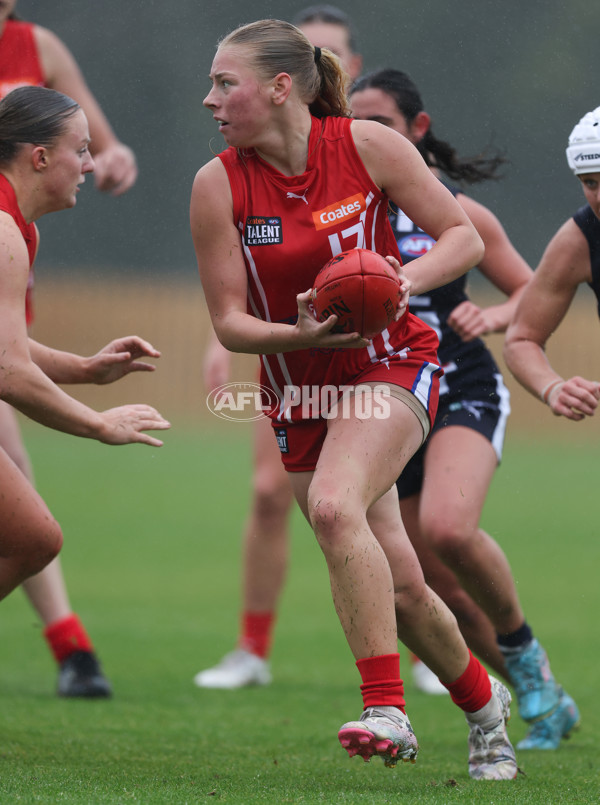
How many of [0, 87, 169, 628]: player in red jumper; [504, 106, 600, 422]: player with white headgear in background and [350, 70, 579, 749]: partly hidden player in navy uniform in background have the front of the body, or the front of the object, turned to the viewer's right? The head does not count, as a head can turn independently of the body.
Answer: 1

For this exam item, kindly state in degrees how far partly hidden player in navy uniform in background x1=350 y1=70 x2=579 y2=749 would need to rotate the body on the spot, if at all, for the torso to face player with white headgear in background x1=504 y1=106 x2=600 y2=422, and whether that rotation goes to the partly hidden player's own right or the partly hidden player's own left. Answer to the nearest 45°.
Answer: approximately 90° to the partly hidden player's own left

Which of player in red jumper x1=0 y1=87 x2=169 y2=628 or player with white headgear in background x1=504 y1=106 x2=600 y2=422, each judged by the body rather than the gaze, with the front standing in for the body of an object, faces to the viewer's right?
the player in red jumper

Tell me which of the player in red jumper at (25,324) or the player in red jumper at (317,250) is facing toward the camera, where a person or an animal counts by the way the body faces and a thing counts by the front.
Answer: the player in red jumper at (317,250)

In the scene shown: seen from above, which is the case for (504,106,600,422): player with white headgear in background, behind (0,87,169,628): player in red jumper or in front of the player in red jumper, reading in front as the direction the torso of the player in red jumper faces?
in front

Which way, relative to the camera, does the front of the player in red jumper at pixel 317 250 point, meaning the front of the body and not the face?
toward the camera

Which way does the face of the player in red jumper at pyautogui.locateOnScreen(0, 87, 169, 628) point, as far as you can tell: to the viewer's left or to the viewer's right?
to the viewer's right

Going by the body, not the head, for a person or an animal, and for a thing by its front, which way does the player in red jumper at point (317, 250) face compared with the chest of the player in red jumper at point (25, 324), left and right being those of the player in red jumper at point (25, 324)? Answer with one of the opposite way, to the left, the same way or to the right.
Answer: to the right

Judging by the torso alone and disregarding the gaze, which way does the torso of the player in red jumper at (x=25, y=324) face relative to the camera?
to the viewer's right

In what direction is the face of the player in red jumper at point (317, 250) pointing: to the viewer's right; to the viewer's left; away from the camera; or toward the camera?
to the viewer's left

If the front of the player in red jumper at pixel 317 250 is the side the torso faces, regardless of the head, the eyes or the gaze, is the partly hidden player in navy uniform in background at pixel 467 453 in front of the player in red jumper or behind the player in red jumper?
behind

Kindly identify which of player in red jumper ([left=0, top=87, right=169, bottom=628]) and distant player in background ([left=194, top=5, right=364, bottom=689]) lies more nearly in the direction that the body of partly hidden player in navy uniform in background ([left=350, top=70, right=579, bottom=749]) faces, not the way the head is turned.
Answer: the player in red jumper

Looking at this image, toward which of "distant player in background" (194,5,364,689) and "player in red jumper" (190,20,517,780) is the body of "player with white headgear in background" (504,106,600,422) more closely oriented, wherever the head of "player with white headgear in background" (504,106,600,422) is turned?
the player in red jumper

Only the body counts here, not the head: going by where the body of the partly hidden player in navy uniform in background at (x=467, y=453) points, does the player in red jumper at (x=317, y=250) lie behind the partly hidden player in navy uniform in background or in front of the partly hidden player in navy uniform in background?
in front

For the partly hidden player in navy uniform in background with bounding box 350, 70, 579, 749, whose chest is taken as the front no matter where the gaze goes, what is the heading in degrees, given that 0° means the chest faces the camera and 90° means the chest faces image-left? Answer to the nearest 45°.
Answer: approximately 45°

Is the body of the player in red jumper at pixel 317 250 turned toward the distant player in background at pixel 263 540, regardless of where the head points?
no
